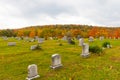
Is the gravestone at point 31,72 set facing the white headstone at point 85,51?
no

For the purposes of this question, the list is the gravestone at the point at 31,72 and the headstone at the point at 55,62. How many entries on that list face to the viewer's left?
0

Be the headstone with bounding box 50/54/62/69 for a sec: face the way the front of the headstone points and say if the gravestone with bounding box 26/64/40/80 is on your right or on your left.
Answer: on your right

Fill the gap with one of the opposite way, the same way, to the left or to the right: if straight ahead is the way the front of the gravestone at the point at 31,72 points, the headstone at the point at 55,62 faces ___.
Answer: the same way

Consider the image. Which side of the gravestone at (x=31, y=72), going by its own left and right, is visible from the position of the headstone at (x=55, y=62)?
left

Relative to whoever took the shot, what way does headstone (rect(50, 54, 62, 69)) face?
facing the viewer and to the right of the viewer

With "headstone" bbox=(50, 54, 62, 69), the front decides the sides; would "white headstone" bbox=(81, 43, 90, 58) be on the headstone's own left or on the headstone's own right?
on the headstone's own left
